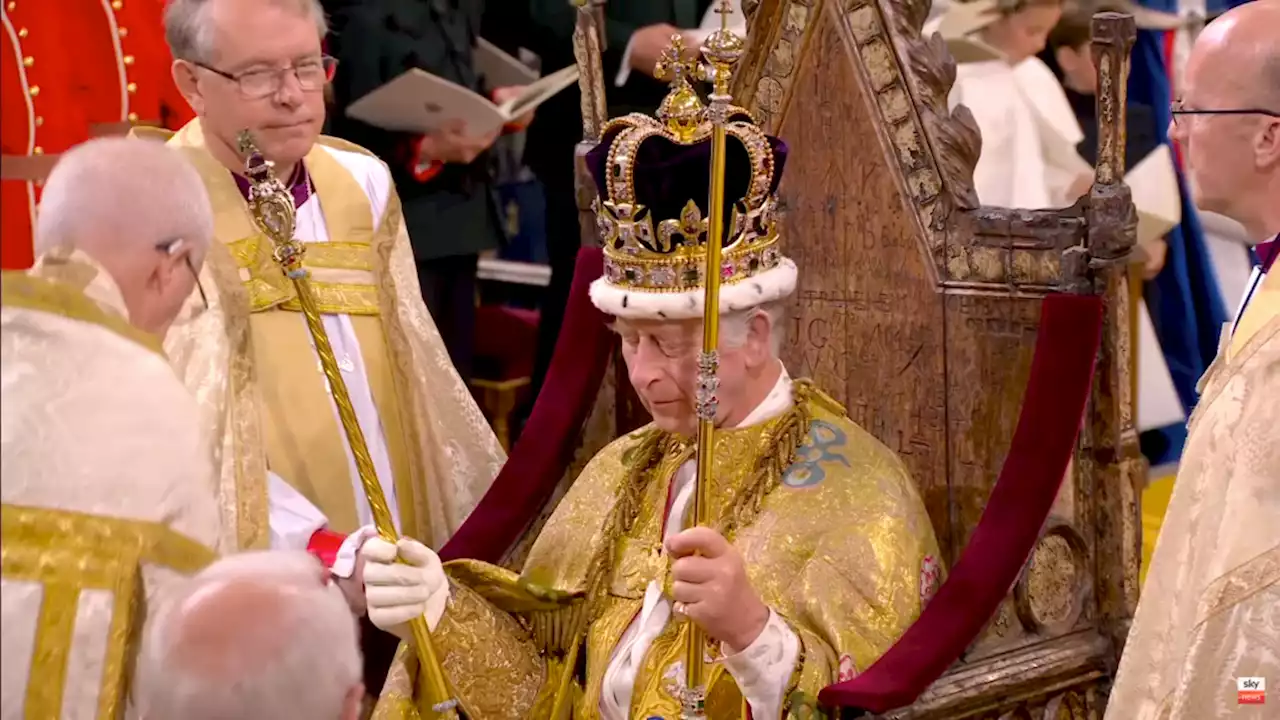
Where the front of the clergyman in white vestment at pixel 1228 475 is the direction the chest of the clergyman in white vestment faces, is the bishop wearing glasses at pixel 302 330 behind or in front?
in front

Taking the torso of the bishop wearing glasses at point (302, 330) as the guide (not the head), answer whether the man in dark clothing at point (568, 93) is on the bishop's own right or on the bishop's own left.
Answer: on the bishop's own left

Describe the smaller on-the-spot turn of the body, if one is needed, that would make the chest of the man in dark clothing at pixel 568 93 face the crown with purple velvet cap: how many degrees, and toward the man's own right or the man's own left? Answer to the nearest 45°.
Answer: approximately 45° to the man's own left

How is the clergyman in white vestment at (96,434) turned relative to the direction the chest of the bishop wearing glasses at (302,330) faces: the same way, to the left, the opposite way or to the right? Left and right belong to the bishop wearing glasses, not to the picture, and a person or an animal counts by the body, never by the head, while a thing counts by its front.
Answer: to the left

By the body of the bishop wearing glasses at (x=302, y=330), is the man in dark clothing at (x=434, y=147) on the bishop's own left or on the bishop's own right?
on the bishop's own left

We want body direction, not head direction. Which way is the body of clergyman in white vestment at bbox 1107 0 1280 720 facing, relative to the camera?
to the viewer's left

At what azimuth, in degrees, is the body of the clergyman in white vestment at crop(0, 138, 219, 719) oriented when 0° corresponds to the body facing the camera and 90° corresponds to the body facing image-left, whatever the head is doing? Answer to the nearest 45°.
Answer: approximately 225°

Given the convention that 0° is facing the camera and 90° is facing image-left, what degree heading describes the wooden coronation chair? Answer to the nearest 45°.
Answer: approximately 45°

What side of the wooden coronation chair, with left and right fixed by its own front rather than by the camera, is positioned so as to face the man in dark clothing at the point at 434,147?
right

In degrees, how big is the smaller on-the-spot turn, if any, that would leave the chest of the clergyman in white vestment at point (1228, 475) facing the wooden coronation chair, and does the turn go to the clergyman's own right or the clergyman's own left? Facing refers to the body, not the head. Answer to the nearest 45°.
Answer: approximately 45° to the clergyman's own right

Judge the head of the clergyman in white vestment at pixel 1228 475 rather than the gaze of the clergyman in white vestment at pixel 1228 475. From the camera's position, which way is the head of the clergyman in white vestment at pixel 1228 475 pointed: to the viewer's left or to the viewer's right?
to the viewer's left

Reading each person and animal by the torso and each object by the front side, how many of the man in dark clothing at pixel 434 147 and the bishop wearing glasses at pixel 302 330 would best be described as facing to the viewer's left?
0

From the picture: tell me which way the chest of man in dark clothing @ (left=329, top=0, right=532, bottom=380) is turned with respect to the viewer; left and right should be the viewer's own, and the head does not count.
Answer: facing the viewer and to the right of the viewer

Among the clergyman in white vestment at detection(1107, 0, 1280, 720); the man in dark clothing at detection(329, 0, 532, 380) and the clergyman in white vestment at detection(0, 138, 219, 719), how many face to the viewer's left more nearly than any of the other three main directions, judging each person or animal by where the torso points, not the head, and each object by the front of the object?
1
